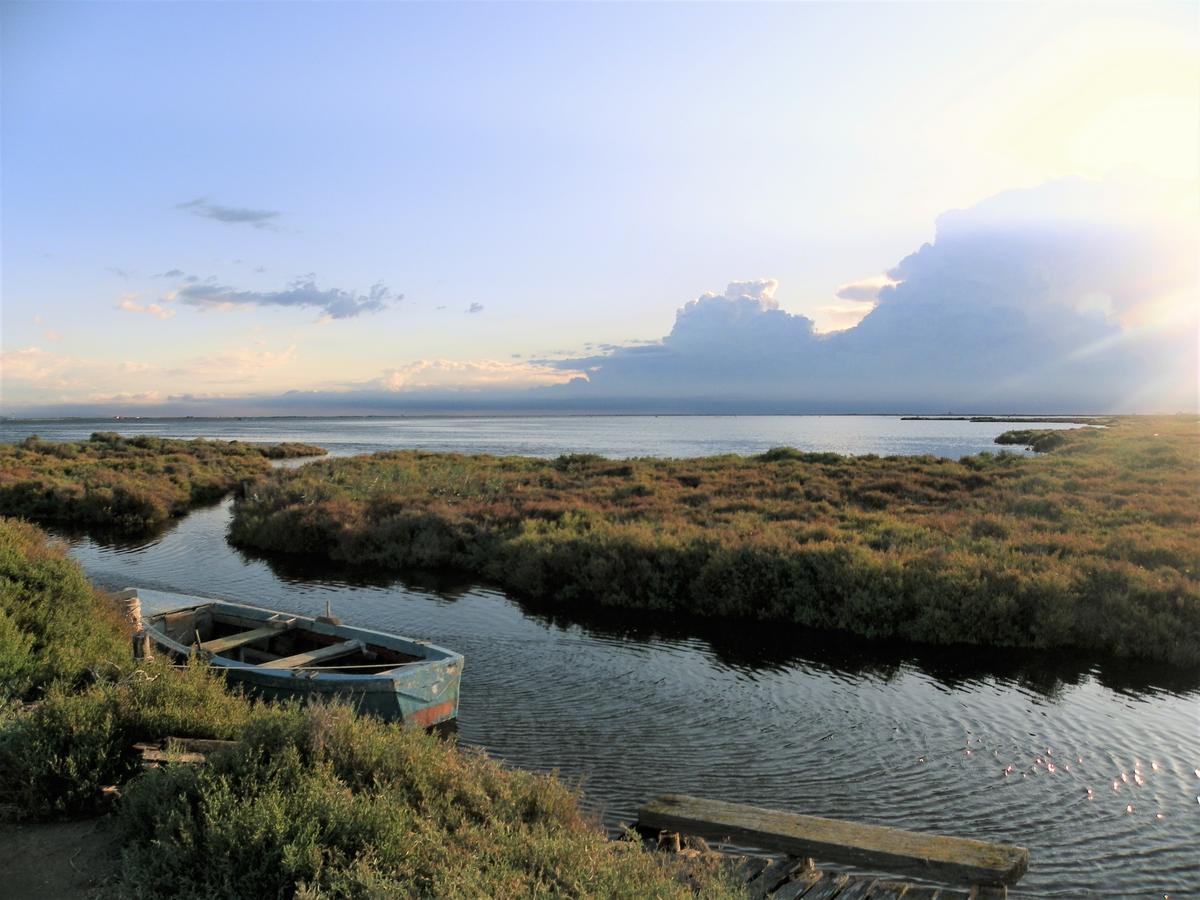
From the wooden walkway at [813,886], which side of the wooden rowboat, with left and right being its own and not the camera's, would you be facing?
back

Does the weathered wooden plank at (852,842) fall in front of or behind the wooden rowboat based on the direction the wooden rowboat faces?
behind

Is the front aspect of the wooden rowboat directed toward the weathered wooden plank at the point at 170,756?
no

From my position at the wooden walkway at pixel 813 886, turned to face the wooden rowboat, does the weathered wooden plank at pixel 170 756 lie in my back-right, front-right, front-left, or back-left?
front-left

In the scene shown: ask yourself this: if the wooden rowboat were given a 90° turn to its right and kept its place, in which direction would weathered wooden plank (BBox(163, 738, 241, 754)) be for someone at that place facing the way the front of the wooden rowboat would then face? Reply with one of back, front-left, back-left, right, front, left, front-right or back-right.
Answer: back-right

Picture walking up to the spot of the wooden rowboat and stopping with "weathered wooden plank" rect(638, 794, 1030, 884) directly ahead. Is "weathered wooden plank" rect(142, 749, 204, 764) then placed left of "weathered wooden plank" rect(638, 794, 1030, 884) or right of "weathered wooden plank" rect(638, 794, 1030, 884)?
right

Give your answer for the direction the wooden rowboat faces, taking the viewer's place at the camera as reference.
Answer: facing away from the viewer and to the left of the viewer
